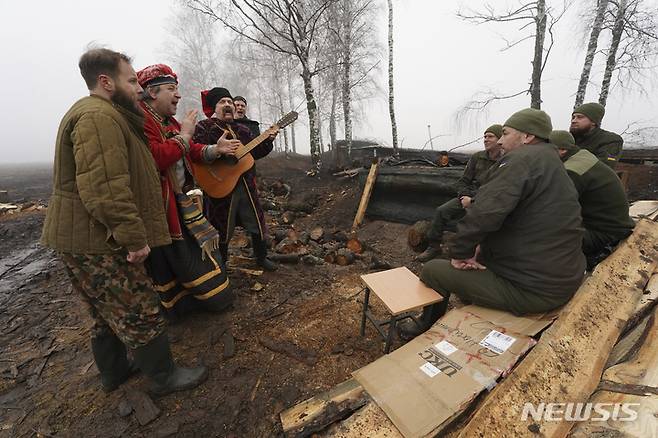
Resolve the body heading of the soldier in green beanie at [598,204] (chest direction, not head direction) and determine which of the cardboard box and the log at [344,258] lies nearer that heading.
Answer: the log

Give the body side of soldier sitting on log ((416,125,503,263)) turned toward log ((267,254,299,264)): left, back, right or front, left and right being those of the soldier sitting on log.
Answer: front

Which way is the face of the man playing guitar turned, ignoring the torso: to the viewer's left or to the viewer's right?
to the viewer's right

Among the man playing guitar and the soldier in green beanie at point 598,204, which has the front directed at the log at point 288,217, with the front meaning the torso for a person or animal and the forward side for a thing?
the soldier in green beanie

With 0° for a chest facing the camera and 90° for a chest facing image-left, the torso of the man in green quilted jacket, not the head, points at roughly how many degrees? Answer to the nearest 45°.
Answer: approximately 270°

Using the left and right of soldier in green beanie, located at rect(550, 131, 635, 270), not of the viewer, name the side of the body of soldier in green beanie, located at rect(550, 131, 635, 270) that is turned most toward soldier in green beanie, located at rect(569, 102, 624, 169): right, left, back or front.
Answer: right

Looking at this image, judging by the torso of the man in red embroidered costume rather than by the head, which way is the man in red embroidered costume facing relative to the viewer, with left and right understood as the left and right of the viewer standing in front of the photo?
facing to the right of the viewer

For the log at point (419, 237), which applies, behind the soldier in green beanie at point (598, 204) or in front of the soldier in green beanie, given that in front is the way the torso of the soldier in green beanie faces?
in front

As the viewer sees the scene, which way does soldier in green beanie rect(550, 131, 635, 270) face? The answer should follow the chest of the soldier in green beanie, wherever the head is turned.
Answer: to the viewer's left
